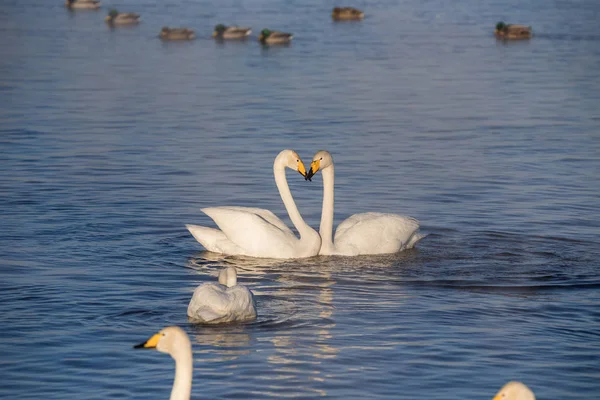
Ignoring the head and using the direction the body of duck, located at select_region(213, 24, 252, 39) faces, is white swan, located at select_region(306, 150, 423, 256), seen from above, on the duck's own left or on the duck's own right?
on the duck's own left

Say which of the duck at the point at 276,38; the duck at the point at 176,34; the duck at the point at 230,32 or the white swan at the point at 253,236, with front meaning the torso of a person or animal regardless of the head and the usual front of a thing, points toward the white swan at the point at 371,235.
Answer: the white swan at the point at 253,236

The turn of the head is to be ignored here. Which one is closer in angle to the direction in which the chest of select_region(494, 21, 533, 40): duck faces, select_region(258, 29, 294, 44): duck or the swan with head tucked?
the duck

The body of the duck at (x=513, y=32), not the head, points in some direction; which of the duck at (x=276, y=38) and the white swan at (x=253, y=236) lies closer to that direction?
the duck

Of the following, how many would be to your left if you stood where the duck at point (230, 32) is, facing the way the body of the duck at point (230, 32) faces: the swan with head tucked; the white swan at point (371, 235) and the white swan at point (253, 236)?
3

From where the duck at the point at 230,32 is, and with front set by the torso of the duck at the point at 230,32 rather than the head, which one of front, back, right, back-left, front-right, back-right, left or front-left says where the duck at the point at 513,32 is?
back

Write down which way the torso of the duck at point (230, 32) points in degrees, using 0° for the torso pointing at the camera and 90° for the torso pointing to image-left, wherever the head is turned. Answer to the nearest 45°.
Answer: approximately 90°

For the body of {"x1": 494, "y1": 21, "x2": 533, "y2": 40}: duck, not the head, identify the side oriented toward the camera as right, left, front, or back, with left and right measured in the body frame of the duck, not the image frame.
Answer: left

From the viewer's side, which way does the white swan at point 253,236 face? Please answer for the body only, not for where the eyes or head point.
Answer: to the viewer's right

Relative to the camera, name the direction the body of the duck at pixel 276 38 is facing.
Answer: to the viewer's left

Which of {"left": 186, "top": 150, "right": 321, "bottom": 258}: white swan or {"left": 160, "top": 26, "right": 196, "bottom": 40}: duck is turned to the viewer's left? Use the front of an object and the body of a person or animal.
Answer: the duck

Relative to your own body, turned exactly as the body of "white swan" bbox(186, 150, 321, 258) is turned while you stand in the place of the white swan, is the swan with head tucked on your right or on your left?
on your right

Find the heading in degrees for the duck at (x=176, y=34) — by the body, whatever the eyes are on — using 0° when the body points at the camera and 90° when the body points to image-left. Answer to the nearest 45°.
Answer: approximately 90°

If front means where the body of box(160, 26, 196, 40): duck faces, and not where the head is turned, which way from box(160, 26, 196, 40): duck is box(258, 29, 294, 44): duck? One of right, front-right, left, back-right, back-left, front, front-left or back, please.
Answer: back-left
